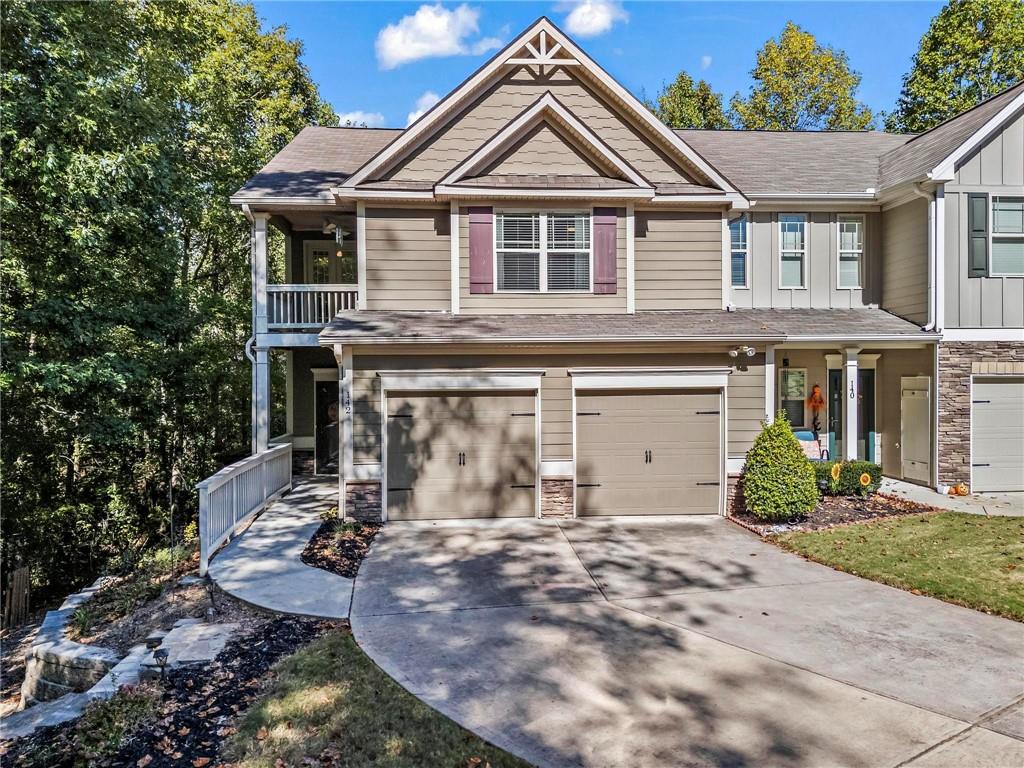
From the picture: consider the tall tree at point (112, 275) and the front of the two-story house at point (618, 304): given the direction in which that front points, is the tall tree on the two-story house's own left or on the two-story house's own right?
on the two-story house's own right

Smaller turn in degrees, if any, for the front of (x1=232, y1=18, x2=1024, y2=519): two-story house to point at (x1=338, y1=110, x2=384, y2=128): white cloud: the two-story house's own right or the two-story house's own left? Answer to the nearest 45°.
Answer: approximately 135° to the two-story house's own right

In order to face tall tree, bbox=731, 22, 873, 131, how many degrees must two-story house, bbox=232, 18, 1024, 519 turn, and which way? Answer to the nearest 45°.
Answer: approximately 135° to its left

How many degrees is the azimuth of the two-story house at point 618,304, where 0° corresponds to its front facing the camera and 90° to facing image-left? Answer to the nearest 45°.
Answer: approximately 0°

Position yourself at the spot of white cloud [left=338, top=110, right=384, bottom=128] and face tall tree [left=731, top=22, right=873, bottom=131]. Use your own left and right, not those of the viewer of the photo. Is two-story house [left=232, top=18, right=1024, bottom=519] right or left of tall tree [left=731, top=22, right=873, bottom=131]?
right

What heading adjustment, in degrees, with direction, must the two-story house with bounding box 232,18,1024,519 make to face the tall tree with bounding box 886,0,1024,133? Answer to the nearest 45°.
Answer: approximately 135° to its left
